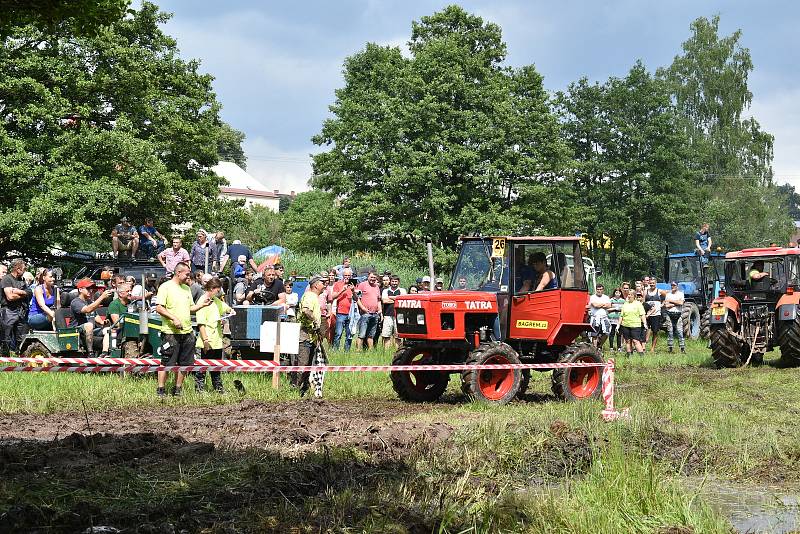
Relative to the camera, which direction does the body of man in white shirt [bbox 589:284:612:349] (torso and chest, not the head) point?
toward the camera

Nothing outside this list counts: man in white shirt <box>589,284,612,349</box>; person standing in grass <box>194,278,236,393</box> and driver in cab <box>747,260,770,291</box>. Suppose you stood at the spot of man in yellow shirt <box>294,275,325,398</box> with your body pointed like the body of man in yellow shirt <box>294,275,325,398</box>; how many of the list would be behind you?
1

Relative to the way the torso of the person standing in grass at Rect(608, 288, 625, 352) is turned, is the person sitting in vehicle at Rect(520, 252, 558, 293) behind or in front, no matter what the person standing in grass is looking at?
in front

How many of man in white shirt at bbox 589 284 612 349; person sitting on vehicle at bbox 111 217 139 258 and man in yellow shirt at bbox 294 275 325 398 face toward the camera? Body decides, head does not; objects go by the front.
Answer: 2

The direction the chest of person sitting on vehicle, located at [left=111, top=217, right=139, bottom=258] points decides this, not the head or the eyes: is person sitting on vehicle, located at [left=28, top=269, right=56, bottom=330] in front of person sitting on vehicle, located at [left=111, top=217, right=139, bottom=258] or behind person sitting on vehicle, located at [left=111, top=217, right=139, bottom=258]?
in front

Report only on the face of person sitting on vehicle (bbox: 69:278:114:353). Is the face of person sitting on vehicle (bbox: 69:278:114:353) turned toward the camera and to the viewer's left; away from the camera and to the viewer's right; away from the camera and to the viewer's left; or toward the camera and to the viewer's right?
toward the camera and to the viewer's right

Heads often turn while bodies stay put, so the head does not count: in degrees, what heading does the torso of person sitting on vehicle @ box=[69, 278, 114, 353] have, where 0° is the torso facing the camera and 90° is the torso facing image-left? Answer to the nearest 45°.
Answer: approximately 315°

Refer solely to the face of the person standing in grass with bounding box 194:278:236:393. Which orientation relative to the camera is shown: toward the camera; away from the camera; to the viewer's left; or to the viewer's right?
to the viewer's right

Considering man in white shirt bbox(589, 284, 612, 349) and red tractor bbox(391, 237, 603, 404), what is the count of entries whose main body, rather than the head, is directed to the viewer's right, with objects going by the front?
0

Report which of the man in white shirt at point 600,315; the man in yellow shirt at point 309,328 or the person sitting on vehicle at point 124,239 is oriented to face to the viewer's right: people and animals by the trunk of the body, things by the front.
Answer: the man in yellow shirt

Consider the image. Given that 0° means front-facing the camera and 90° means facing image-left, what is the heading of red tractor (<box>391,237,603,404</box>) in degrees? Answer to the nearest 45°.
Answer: approximately 45°

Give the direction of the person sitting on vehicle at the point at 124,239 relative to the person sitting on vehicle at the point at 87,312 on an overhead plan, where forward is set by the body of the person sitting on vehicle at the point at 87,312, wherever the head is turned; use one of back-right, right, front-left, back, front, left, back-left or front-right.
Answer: back-left

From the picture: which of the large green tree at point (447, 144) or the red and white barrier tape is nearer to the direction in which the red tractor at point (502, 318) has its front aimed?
the red and white barrier tape

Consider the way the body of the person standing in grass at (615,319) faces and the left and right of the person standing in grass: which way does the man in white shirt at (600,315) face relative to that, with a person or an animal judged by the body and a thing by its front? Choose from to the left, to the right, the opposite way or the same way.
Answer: the same way

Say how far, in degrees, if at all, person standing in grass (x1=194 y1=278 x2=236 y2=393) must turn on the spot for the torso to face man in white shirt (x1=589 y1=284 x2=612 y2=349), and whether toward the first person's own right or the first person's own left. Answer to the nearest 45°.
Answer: approximately 90° to the first person's own left
